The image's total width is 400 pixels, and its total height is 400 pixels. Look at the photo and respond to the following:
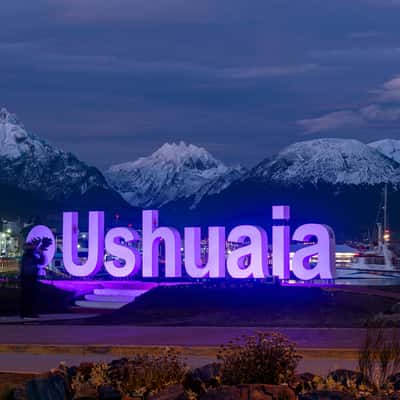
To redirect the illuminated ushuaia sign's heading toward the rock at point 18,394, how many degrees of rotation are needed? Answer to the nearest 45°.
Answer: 0° — it already faces it

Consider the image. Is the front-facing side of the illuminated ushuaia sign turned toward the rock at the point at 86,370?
yes

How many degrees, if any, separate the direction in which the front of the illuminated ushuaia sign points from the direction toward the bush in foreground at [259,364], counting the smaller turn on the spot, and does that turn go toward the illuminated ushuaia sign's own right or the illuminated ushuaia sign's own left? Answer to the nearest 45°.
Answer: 0° — it already faces it

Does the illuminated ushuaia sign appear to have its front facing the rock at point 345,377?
yes

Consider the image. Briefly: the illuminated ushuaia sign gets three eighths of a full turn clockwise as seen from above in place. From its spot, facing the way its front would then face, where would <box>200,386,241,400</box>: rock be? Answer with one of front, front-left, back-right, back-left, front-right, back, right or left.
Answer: back-left

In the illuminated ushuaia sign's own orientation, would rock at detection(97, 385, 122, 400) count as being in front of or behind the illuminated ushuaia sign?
in front

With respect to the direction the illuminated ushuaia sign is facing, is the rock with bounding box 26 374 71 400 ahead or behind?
ahead

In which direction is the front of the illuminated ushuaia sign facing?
toward the camera

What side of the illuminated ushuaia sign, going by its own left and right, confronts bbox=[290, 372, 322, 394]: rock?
front

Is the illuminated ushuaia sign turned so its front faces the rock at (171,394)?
yes

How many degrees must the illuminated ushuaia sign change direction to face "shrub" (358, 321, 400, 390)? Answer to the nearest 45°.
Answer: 0° — it already faces it

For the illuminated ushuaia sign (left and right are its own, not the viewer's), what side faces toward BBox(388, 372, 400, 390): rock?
front

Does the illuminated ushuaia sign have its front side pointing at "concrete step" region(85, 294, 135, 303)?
no

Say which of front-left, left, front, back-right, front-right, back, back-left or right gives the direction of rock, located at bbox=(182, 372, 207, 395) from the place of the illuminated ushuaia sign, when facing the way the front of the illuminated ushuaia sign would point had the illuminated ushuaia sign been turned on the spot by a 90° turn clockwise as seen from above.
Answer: left
